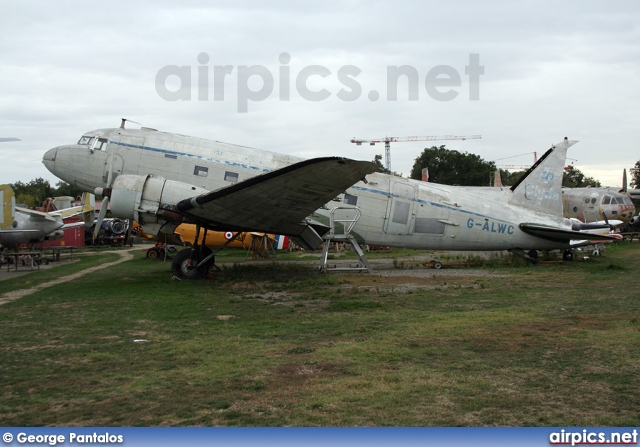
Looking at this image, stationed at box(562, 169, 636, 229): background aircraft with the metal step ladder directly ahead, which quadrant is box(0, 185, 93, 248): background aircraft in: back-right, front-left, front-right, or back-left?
front-right

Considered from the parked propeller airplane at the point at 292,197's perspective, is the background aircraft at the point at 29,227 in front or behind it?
in front

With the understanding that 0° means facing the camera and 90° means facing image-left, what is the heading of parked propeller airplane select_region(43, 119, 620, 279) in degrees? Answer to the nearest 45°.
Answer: approximately 90°

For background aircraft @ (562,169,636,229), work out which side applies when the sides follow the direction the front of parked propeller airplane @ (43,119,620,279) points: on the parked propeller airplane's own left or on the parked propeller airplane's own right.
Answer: on the parked propeller airplane's own right
